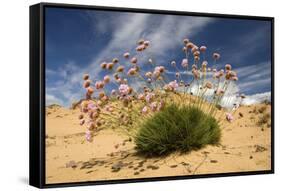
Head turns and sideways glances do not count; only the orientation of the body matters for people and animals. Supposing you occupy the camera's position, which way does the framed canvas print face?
facing the viewer and to the right of the viewer
